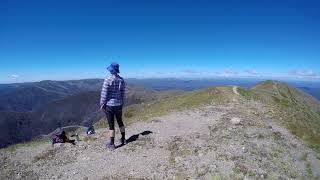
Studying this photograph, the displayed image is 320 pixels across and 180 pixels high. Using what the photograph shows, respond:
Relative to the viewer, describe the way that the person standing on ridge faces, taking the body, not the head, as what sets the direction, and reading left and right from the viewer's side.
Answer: facing away from the viewer and to the left of the viewer
